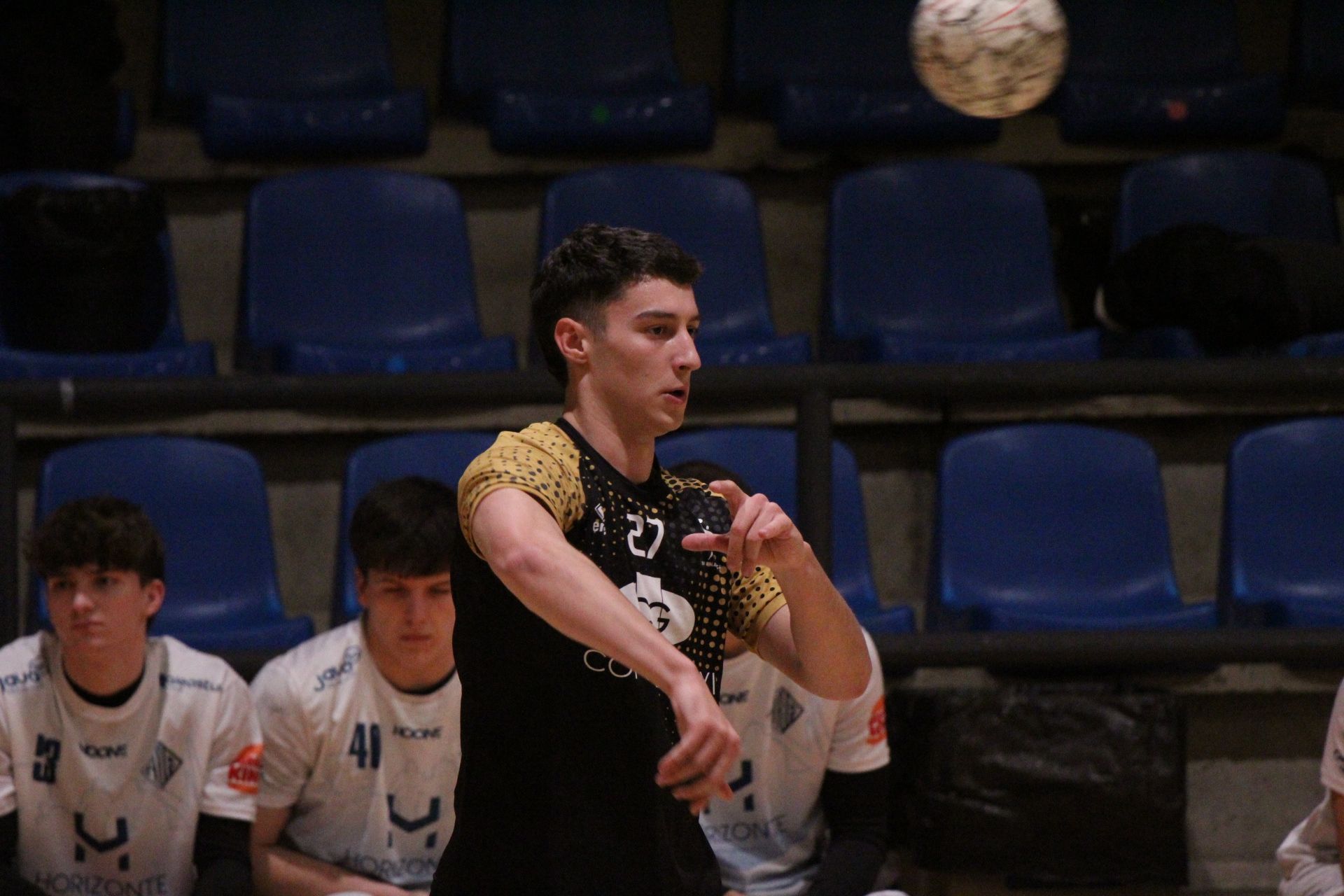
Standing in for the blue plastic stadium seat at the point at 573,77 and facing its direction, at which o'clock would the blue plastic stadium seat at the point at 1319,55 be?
the blue plastic stadium seat at the point at 1319,55 is roughly at 9 o'clock from the blue plastic stadium seat at the point at 573,77.

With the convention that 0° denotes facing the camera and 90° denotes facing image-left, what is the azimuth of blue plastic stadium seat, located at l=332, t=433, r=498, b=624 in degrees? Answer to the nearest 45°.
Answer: approximately 0°

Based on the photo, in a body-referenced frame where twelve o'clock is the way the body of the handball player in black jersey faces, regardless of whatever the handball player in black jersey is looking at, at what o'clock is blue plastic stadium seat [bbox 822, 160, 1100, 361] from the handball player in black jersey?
The blue plastic stadium seat is roughly at 8 o'clock from the handball player in black jersey.

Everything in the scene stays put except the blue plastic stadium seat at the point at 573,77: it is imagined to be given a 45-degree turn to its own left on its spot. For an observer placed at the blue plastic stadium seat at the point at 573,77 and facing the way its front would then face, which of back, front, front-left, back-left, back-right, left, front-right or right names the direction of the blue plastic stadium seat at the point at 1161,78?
front-left

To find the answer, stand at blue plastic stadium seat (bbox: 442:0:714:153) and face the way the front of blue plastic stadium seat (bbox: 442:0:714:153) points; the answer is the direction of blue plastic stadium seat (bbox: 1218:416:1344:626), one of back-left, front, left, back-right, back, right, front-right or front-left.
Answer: front-left

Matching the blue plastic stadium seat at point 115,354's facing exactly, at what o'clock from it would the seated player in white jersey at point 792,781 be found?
The seated player in white jersey is roughly at 11 o'clock from the blue plastic stadium seat.

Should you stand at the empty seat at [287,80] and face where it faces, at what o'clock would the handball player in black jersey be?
The handball player in black jersey is roughly at 12 o'clock from the empty seat.
